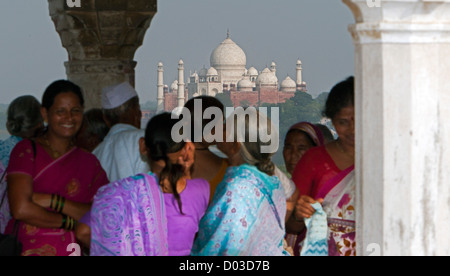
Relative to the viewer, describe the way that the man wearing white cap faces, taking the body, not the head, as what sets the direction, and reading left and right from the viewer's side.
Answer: facing away from the viewer and to the right of the viewer

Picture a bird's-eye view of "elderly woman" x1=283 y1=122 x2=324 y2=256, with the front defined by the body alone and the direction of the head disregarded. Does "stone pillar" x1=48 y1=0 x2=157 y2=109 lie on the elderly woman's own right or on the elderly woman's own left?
on the elderly woman's own right

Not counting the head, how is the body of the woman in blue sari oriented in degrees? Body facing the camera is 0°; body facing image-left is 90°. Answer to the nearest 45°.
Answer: approximately 135°

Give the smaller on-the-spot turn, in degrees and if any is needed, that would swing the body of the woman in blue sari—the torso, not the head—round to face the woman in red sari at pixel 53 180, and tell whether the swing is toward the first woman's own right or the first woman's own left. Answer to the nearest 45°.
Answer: approximately 45° to the first woman's own left

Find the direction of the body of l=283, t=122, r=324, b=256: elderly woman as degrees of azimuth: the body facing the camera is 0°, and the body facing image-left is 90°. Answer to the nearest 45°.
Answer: approximately 45°

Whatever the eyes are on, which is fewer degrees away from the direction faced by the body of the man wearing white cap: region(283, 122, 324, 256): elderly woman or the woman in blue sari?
the elderly woman

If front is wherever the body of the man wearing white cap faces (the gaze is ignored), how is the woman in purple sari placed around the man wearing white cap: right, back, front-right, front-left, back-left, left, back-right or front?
back-right

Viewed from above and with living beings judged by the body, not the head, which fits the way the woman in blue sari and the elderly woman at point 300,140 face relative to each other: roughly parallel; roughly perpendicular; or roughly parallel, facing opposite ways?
roughly perpendicular

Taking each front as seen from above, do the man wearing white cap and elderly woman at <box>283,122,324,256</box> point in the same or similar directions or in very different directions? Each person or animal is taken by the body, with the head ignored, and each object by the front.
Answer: very different directions

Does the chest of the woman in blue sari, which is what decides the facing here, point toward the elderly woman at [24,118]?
yes

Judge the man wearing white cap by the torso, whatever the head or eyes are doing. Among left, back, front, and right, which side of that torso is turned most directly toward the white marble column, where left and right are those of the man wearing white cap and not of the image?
right
